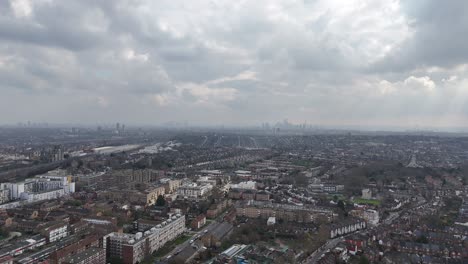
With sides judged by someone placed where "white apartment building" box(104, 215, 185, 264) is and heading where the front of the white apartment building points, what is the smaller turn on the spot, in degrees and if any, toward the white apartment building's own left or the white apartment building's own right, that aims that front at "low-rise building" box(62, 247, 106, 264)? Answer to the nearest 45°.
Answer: approximately 90° to the white apartment building's own right

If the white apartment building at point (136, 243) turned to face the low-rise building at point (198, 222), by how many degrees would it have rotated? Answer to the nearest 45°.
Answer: approximately 90° to its left

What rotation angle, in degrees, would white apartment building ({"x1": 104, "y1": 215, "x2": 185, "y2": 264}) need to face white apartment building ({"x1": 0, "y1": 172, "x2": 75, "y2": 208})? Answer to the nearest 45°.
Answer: approximately 180°

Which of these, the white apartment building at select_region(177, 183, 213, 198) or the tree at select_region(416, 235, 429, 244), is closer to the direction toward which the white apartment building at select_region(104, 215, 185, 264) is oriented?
the tree

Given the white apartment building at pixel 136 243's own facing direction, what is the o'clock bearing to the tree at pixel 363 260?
The tree is roughly at 11 o'clock from the white apartment building.

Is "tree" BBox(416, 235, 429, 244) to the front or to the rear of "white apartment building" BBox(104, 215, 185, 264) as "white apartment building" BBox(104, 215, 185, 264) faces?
to the front

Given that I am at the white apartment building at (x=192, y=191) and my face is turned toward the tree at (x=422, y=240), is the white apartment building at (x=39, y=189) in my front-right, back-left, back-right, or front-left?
back-right

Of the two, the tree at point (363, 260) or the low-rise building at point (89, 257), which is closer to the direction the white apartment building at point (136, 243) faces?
the tree
